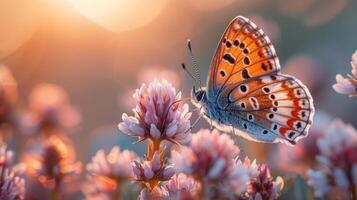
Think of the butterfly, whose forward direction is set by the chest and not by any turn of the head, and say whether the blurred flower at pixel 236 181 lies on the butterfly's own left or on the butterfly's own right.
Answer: on the butterfly's own left

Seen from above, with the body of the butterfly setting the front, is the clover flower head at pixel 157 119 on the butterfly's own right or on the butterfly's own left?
on the butterfly's own left

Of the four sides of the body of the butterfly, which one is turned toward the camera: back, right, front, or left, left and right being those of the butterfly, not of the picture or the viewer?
left
